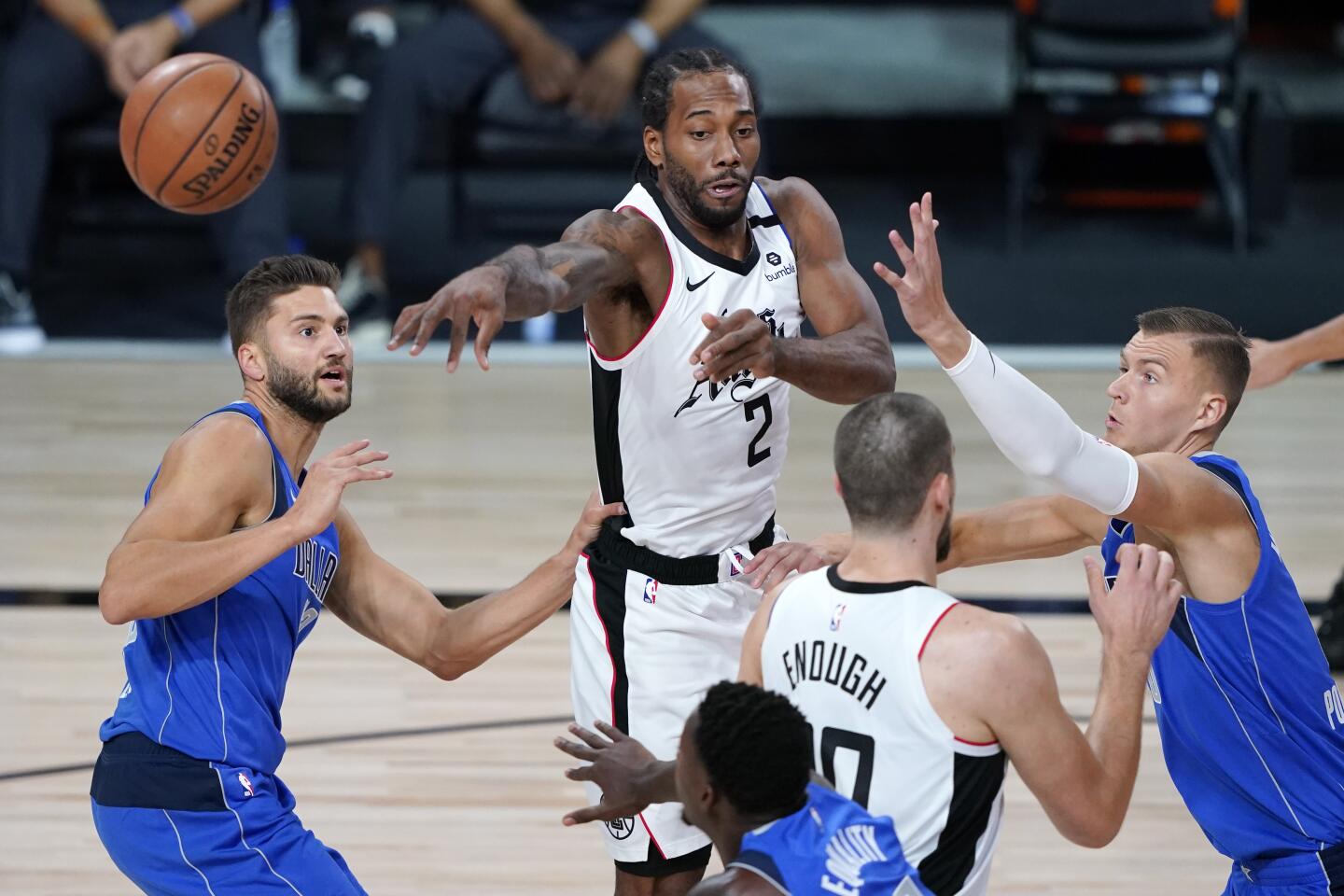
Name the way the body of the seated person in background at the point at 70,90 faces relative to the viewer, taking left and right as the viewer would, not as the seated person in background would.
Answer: facing the viewer

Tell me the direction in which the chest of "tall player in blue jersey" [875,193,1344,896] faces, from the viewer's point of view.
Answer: to the viewer's left

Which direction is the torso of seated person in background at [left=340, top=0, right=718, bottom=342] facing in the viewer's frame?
toward the camera

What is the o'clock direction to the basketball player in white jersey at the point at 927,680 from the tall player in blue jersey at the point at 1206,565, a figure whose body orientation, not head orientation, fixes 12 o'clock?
The basketball player in white jersey is roughly at 10 o'clock from the tall player in blue jersey.

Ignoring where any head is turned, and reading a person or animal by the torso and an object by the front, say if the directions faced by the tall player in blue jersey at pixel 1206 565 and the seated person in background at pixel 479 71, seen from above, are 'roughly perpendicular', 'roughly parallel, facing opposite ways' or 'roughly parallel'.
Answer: roughly perpendicular

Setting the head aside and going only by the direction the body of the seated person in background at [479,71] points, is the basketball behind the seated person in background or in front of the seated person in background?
in front

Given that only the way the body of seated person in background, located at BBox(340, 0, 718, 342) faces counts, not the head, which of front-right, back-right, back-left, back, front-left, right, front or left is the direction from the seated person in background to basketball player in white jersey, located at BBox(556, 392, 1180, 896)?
front

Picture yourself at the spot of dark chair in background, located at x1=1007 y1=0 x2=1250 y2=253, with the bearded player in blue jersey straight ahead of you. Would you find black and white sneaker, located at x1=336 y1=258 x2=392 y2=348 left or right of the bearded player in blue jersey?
right

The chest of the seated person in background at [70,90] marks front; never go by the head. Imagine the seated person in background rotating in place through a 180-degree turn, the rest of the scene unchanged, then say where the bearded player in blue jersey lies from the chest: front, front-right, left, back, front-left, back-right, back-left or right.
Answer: back

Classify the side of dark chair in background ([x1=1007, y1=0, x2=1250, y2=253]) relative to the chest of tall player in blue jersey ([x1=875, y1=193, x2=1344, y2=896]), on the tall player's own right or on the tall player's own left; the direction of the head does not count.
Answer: on the tall player's own right

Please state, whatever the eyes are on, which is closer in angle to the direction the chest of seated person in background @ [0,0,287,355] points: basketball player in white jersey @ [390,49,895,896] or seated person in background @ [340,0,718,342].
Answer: the basketball player in white jersey

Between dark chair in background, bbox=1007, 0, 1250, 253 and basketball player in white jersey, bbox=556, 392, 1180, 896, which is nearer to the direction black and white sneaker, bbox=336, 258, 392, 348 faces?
the basketball player in white jersey

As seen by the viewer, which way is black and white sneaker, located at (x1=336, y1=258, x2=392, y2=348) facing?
toward the camera

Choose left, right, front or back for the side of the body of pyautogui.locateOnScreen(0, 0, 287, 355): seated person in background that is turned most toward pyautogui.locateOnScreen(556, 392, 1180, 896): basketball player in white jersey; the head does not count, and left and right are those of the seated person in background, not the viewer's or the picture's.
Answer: front
